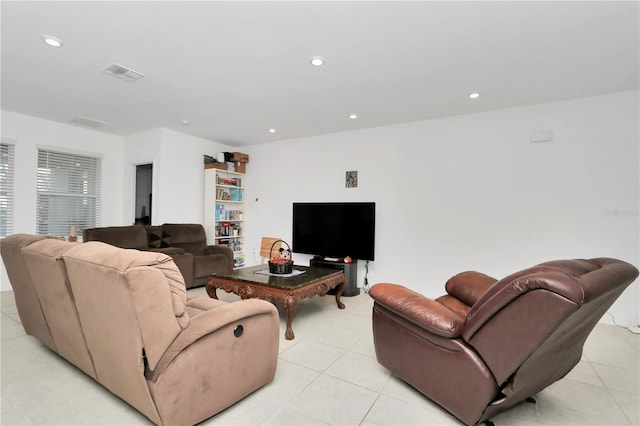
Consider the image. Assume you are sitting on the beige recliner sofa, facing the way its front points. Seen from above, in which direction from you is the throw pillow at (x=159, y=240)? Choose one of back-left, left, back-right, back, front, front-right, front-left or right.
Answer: front-left

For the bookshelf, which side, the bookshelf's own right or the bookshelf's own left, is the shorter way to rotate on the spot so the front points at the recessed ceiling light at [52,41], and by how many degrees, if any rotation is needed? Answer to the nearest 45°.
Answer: approximately 90° to the bookshelf's own right

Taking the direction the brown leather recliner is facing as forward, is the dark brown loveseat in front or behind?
in front

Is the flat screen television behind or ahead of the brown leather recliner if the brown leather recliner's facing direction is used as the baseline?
ahead

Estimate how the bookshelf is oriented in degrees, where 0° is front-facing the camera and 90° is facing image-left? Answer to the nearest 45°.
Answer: approximately 315°

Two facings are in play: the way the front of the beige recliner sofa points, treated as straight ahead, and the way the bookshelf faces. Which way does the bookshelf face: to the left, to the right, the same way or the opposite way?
to the right

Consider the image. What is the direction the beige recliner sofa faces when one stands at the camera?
facing away from the viewer and to the right of the viewer

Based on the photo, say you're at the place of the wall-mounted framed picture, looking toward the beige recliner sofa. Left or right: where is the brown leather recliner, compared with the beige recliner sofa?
left

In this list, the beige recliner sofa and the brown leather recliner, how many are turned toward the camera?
0

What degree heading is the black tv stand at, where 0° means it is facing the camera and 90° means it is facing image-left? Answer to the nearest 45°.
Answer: approximately 45°

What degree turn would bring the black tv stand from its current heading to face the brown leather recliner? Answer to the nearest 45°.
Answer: approximately 45° to its left

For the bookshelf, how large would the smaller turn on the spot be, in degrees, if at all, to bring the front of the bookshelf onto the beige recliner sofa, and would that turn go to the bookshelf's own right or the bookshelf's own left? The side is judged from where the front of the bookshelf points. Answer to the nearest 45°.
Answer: approximately 45° to the bookshelf's own right

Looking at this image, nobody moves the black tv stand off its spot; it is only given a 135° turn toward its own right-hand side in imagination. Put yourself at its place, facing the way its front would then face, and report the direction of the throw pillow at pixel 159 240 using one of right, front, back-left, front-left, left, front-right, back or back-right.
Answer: left

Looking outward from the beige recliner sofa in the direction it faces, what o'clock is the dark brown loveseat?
The dark brown loveseat is roughly at 11 o'clock from the beige recliner sofa.

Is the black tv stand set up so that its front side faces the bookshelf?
no

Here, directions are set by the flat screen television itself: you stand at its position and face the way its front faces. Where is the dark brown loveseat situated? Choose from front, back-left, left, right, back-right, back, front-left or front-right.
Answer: front-right

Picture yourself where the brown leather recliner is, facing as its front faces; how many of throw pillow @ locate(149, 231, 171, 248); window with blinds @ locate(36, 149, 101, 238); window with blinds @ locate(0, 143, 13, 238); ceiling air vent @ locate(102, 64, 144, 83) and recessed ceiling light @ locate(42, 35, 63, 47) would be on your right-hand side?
0

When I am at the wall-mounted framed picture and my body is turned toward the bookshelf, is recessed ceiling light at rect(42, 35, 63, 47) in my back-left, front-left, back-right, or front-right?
front-left
